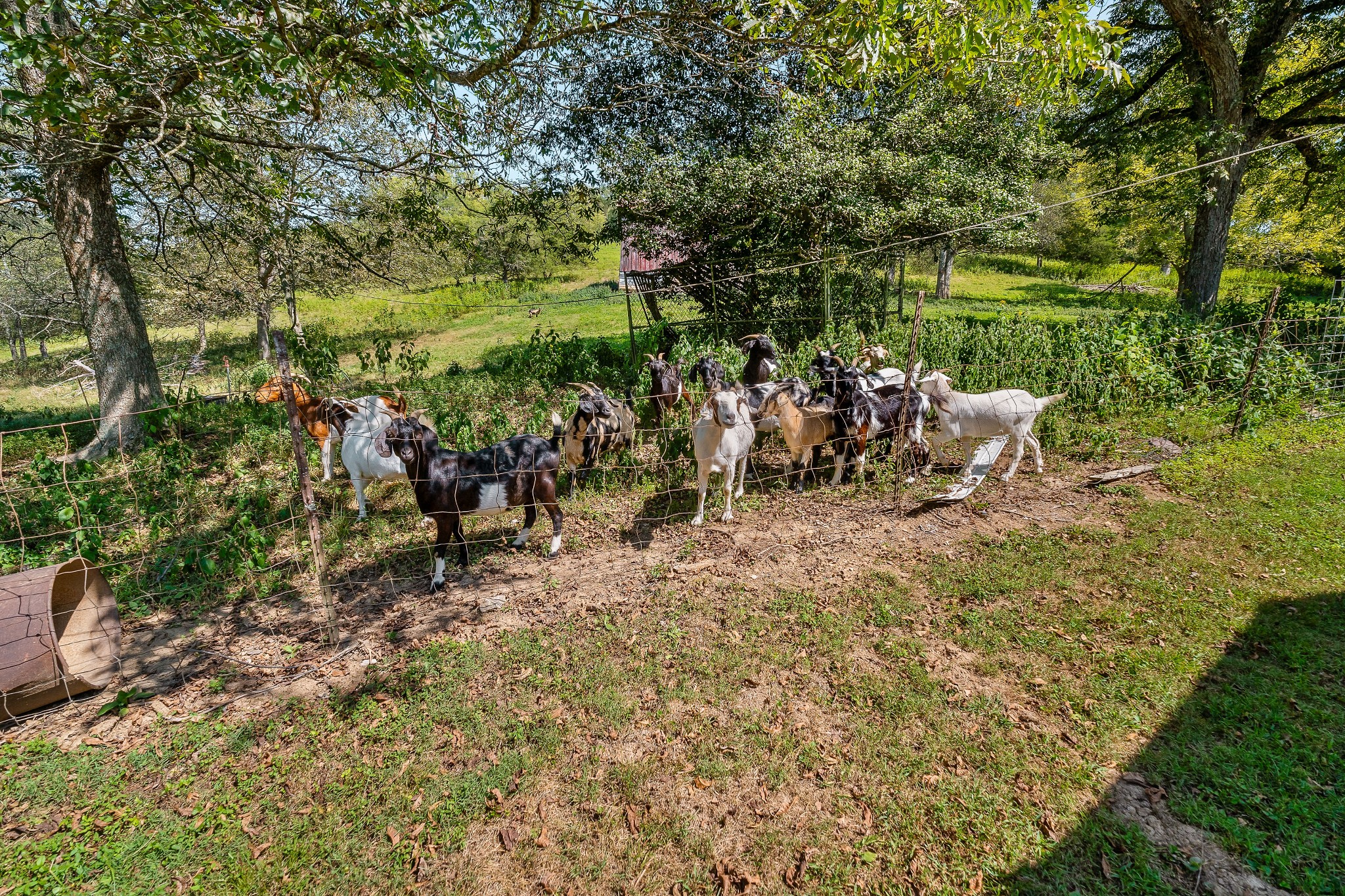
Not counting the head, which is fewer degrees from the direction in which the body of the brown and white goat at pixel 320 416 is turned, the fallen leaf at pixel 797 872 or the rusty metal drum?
the rusty metal drum

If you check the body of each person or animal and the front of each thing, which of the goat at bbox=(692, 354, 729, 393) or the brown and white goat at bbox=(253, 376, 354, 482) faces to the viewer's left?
the brown and white goat

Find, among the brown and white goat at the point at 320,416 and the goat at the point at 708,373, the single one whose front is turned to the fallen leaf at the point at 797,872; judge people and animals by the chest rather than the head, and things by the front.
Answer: the goat

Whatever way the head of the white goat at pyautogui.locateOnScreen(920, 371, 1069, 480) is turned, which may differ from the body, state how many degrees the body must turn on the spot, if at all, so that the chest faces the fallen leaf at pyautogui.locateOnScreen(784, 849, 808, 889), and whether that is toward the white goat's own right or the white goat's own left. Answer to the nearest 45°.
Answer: approximately 90° to the white goat's own left

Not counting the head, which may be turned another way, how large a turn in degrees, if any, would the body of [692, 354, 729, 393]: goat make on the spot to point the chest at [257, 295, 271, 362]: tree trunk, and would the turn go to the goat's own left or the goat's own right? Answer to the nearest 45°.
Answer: approximately 135° to the goat's own right

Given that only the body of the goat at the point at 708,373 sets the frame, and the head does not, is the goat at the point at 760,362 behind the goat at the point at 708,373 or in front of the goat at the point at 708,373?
behind

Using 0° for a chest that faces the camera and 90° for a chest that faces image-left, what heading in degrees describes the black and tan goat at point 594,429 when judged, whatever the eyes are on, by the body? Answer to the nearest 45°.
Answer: approximately 45°

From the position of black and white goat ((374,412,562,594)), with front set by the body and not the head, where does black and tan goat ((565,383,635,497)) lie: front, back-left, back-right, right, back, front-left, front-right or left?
back

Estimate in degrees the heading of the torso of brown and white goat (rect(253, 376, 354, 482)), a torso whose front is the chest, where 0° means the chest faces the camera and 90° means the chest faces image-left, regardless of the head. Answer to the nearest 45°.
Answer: approximately 90°
